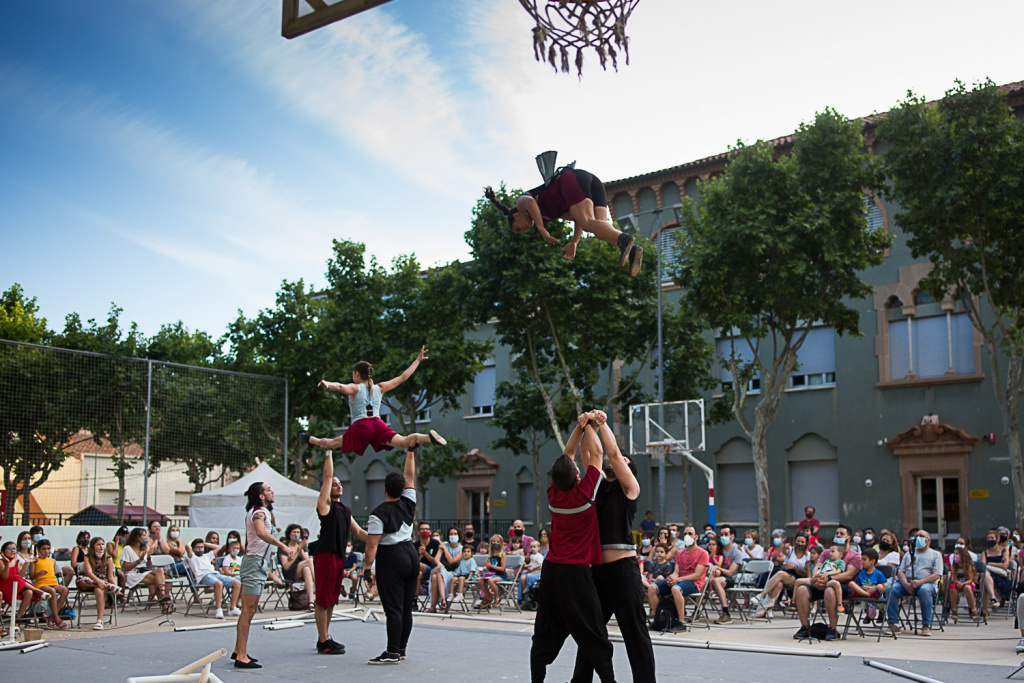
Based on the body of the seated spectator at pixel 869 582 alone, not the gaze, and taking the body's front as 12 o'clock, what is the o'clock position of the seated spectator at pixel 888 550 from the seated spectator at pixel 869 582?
the seated spectator at pixel 888 550 is roughly at 5 o'clock from the seated spectator at pixel 869 582.

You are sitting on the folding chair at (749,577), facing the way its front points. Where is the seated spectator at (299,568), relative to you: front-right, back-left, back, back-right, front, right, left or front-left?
front-right

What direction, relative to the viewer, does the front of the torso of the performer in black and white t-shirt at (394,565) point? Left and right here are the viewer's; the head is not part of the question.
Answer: facing away from the viewer and to the left of the viewer

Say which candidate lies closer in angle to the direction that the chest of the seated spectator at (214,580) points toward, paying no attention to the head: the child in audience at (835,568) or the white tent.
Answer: the child in audience

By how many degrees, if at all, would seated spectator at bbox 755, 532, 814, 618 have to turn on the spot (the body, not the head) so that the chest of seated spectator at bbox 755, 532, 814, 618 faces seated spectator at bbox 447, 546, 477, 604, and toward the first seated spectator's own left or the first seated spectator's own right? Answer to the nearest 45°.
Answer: approximately 45° to the first seated spectator's own right

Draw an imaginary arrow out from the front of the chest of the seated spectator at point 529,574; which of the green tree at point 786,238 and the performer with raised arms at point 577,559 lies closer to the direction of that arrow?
the performer with raised arms

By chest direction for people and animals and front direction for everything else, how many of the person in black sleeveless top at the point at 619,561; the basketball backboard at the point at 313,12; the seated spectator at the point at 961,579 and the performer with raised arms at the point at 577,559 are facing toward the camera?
1

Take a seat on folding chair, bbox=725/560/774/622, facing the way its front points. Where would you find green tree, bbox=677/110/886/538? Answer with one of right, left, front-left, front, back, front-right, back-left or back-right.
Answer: back-right

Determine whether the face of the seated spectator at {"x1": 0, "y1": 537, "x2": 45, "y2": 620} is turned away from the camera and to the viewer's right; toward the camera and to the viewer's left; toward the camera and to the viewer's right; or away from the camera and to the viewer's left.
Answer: toward the camera and to the viewer's right
